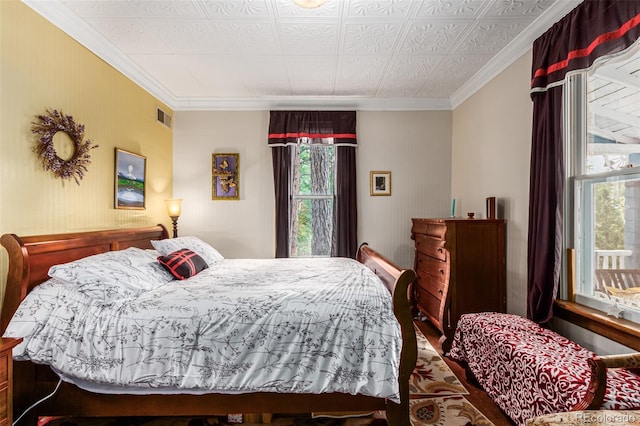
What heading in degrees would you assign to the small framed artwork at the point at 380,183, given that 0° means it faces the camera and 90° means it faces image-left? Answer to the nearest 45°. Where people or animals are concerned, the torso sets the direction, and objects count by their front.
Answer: approximately 0°

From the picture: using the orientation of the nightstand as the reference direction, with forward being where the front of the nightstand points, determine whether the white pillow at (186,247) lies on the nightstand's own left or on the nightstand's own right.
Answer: on the nightstand's own left

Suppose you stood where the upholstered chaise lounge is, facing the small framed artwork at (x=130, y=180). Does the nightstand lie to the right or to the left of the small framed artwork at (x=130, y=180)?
left

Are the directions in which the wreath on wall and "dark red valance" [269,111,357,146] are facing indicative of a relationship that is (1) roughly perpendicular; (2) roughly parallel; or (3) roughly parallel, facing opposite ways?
roughly perpendicular

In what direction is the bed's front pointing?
to the viewer's right

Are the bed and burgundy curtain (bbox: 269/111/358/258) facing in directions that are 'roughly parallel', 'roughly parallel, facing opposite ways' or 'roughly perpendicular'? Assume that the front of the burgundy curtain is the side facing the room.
roughly perpendicular

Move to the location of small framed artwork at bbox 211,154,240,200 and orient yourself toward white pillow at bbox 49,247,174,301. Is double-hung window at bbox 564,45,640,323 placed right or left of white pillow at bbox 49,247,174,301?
left

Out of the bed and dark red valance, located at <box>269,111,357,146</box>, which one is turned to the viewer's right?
the bed

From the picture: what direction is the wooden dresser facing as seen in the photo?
to the viewer's left

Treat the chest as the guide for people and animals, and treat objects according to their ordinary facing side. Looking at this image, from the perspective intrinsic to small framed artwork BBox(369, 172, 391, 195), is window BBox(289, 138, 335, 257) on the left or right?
on its right

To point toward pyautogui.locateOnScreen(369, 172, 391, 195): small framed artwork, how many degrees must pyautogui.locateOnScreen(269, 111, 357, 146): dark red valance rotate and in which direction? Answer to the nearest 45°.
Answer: approximately 90° to its left
